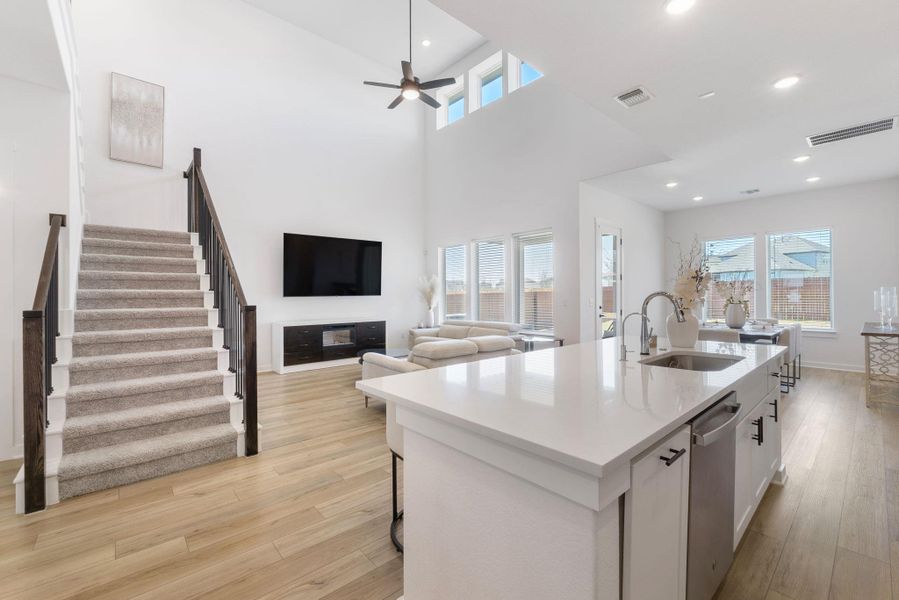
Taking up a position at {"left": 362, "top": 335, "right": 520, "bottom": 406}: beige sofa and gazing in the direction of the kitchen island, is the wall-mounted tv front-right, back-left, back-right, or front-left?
back-right

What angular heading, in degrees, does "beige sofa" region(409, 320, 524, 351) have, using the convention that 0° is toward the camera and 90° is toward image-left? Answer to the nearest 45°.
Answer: approximately 45°

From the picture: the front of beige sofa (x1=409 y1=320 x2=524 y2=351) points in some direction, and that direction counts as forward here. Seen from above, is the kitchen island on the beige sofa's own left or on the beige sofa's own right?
on the beige sofa's own left
